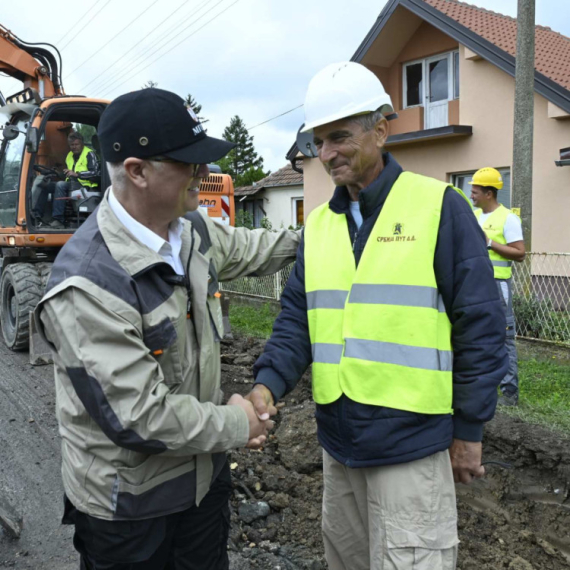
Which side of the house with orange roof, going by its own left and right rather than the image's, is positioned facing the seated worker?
front

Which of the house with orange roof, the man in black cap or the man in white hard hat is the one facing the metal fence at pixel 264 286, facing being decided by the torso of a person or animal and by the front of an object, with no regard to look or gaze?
the house with orange roof

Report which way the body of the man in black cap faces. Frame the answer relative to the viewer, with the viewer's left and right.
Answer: facing the viewer and to the right of the viewer

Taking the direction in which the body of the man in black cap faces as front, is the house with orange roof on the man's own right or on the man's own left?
on the man's own left

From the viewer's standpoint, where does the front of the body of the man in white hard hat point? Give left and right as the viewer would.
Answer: facing the viewer and to the left of the viewer

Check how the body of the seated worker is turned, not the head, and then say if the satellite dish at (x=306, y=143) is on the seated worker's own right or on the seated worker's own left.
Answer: on the seated worker's own left

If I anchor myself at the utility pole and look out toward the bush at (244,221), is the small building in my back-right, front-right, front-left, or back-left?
front-right

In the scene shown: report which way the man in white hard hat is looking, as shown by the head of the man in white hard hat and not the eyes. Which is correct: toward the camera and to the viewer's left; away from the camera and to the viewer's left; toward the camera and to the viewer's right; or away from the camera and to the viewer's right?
toward the camera and to the viewer's left

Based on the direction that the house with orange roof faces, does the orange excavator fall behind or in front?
in front

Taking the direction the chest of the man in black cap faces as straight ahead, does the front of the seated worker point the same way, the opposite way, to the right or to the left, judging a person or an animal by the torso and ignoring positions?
to the right

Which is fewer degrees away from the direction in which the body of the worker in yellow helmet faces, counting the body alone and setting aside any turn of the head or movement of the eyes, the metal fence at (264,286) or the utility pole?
the metal fence

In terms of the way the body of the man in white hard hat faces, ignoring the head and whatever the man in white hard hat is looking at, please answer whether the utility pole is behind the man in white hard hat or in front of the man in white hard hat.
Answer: behind

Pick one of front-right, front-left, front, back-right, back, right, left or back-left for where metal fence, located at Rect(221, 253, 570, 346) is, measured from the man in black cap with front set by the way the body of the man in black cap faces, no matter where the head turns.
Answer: left

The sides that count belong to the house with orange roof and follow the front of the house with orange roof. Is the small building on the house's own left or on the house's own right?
on the house's own right

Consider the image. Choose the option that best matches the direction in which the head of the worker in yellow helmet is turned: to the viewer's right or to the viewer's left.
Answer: to the viewer's left

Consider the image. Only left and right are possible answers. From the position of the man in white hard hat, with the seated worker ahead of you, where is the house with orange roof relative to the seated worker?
right

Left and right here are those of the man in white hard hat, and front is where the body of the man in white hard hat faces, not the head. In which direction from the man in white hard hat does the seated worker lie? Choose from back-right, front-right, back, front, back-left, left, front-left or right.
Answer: right
